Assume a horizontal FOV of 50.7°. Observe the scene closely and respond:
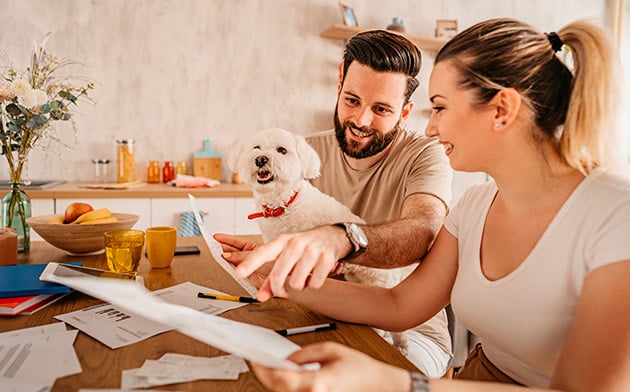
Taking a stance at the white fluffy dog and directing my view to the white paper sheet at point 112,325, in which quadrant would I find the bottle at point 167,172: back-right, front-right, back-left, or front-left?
back-right

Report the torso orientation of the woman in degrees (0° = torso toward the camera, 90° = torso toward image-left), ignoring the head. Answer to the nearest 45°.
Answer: approximately 45°

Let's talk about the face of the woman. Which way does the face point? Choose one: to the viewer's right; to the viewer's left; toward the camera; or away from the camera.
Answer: to the viewer's left

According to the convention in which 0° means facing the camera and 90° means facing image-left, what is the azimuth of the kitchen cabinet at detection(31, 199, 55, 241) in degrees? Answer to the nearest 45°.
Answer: approximately 0°

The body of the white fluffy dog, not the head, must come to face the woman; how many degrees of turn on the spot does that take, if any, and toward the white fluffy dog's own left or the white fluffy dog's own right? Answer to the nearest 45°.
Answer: approximately 90° to the white fluffy dog's own left

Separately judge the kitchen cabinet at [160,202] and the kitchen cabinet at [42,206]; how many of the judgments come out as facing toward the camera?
2

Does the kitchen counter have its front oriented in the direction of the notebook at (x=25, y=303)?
yes

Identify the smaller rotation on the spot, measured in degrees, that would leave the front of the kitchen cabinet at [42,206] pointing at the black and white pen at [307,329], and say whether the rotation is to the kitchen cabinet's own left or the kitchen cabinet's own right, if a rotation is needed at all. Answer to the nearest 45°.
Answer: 0° — it already faces it
